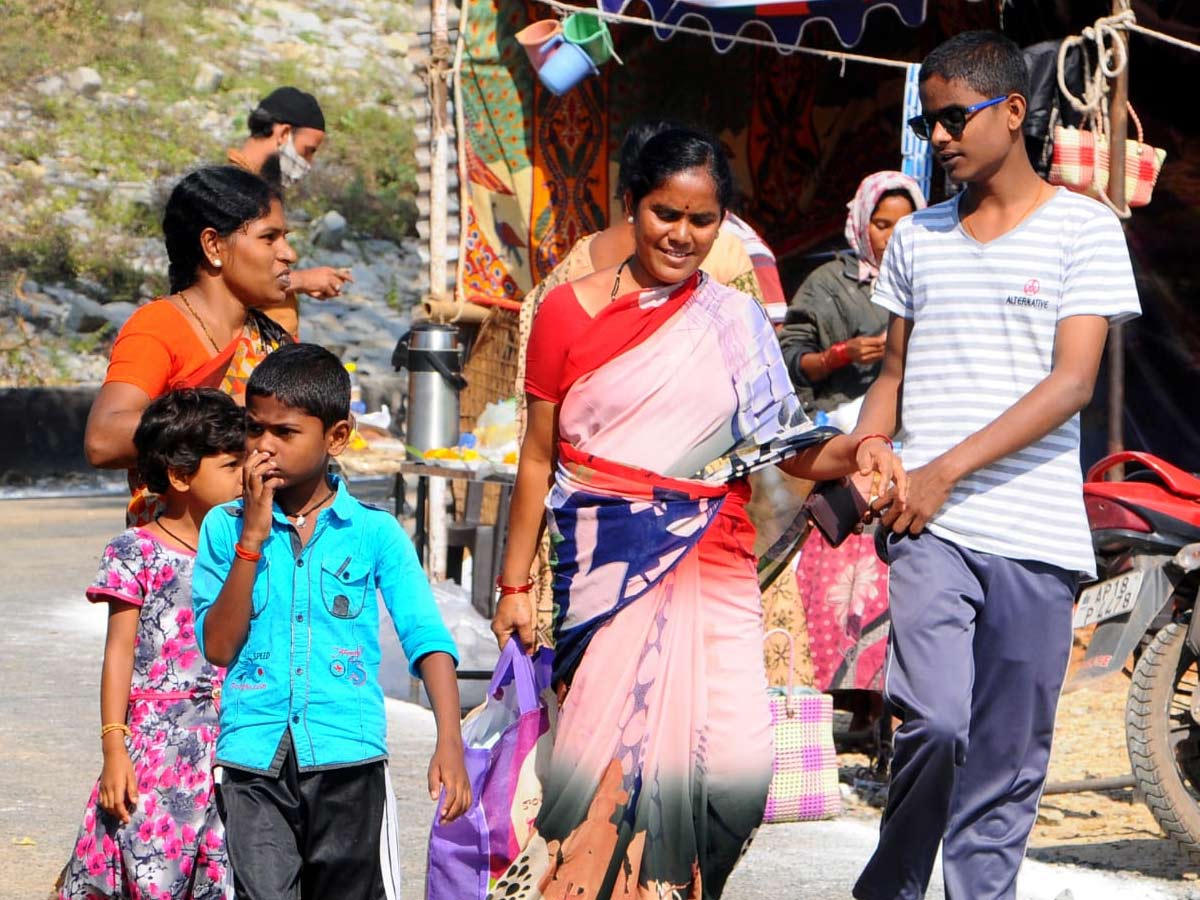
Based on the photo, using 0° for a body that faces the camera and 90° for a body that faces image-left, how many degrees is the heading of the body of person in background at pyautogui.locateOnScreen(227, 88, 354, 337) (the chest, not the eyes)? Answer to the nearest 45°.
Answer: approximately 270°

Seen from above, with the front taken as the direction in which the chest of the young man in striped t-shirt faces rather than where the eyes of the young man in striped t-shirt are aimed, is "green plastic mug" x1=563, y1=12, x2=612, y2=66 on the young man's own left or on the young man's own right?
on the young man's own right

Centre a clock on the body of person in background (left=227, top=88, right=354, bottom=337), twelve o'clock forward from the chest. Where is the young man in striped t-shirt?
The young man in striped t-shirt is roughly at 2 o'clock from the person in background.

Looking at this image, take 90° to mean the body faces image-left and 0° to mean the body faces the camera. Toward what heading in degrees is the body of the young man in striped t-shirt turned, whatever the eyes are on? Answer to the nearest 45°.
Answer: approximately 45°

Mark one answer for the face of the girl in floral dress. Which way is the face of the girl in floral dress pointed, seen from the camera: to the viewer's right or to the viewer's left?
to the viewer's right

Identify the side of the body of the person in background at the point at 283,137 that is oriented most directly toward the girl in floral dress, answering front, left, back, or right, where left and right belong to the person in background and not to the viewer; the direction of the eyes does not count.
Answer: right

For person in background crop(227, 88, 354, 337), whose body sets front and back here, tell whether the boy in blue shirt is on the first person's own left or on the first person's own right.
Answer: on the first person's own right

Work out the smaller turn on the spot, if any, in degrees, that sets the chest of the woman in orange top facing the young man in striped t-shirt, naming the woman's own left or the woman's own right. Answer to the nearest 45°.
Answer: approximately 45° to the woman's own left

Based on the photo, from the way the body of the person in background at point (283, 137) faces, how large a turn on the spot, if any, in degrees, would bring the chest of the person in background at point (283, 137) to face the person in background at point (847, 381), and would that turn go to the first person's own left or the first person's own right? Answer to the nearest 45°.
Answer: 0° — they already face them

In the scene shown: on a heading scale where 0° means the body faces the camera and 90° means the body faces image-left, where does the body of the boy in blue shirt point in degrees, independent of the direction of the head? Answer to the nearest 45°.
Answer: approximately 0°

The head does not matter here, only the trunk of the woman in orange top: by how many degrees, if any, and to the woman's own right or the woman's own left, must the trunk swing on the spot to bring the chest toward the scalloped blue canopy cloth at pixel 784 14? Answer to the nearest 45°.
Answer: approximately 90° to the woman's own left
